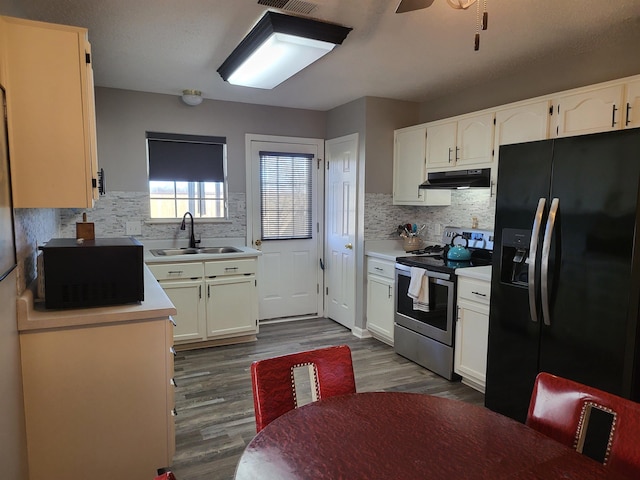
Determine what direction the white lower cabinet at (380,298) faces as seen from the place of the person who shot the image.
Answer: facing the viewer and to the left of the viewer

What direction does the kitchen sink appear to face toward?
toward the camera

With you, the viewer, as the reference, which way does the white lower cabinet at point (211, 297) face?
facing the viewer

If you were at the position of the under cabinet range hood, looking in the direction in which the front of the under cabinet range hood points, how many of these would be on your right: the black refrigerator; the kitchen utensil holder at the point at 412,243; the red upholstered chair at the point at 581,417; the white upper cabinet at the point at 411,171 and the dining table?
2

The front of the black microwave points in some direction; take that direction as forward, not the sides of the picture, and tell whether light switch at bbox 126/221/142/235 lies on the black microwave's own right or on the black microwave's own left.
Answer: on the black microwave's own left

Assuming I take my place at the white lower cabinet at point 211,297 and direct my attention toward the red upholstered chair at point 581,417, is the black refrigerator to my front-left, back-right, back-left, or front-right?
front-left

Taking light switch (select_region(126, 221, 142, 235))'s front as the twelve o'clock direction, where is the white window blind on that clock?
The white window blind is roughly at 9 o'clock from the light switch.

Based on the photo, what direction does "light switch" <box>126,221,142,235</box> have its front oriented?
toward the camera

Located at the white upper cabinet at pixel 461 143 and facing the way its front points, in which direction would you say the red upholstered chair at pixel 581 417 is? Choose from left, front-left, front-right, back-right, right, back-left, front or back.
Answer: front-left

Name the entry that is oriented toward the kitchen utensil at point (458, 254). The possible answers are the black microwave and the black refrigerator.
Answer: the black microwave

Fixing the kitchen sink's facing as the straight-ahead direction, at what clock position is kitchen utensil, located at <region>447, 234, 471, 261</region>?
The kitchen utensil is roughly at 10 o'clock from the kitchen sink.

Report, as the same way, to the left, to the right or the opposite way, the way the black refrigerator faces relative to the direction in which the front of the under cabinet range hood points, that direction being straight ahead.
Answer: the same way

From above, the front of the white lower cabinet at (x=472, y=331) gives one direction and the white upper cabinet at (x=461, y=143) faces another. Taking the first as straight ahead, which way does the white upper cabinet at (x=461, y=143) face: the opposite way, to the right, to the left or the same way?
the same way

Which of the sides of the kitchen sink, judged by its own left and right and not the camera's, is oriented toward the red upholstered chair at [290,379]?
front

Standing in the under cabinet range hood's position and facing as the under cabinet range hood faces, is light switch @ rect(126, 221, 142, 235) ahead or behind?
ahead

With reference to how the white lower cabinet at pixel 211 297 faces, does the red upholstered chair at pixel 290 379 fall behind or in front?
in front

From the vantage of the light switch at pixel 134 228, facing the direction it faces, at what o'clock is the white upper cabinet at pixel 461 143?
The white upper cabinet is roughly at 10 o'clock from the light switch.
